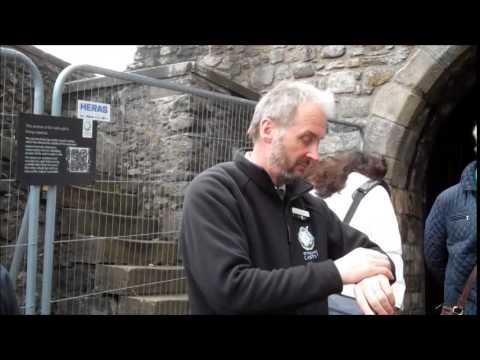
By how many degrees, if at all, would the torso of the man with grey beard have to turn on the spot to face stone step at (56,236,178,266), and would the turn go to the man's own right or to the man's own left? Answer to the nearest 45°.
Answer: approximately 180°

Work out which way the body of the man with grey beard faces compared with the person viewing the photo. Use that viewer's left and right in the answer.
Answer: facing the viewer and to the right of the viewer

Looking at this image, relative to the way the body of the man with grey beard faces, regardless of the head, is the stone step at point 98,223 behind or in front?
behind

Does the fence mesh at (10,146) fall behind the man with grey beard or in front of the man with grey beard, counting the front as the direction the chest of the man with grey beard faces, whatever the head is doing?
behind

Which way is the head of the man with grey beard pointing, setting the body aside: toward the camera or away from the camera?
toward the camera

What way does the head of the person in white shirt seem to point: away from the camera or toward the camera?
away from the camera

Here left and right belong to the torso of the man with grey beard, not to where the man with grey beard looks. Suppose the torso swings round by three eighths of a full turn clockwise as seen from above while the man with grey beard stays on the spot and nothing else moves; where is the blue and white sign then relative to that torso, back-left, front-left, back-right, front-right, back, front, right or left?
front-right
